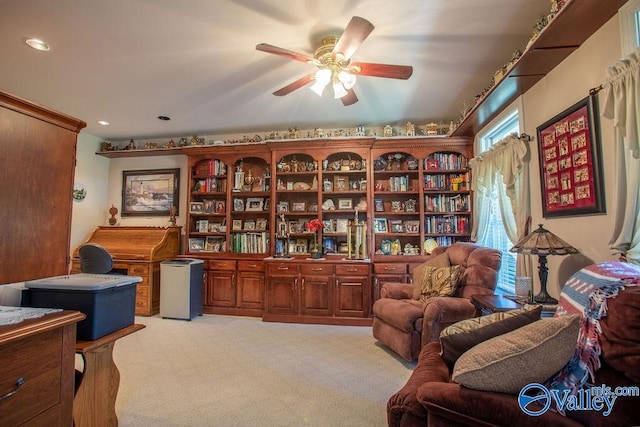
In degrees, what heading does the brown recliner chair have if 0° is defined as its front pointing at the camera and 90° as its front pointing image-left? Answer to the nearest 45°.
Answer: approximately 45°

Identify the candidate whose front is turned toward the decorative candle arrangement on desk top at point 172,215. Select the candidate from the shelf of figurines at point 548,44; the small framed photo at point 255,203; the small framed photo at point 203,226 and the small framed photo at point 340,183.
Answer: the shelf of figurines

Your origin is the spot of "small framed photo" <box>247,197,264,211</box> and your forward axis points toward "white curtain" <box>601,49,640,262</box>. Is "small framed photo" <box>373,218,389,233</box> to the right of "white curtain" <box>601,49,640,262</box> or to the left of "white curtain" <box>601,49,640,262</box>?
left

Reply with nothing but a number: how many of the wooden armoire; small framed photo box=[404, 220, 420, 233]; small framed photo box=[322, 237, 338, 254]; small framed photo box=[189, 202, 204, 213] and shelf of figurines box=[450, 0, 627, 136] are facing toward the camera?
3

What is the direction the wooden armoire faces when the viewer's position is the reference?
facing away from the viewer and to the right of the viewer

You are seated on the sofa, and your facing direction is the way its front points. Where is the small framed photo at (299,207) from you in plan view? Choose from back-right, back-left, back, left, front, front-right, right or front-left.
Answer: right

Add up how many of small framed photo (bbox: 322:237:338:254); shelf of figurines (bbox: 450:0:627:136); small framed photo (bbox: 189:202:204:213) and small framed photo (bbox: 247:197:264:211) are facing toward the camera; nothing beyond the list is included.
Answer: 3

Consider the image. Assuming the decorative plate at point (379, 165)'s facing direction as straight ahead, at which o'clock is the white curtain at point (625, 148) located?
The white curtain is roughly at 11 o'clock from the decorative plate.

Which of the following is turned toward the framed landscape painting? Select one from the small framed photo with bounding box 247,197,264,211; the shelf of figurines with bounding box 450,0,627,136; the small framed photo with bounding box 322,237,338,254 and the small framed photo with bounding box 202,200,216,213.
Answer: the shelf of figurines

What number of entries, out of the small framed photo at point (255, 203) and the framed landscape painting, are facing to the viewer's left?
0
